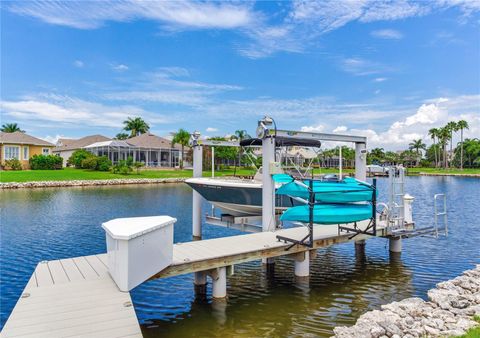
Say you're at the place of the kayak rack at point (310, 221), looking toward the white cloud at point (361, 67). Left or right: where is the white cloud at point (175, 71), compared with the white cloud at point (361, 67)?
left
